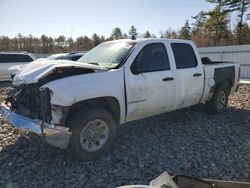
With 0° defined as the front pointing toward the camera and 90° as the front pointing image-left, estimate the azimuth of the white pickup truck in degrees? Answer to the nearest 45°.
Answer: approximately 45°

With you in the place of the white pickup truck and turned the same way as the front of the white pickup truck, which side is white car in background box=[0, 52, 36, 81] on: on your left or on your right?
on your right
